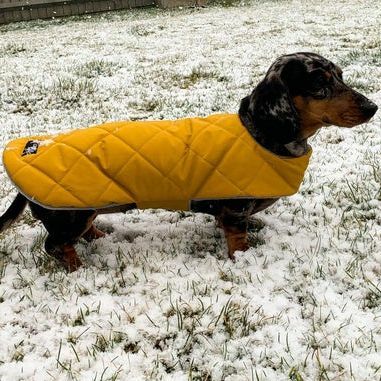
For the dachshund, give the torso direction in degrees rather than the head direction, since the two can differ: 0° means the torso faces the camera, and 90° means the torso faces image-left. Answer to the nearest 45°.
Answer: approximately 270°
